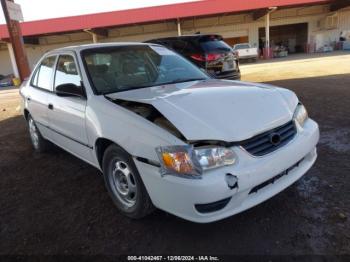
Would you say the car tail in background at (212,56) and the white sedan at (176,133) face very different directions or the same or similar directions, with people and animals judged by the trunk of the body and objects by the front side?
very different directions

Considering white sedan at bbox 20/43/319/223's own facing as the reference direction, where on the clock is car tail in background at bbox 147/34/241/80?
The car tail in background is roughly at 8 o'clock from the white sedan.

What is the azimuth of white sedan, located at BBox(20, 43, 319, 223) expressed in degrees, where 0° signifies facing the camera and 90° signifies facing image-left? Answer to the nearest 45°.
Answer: approximately 315°

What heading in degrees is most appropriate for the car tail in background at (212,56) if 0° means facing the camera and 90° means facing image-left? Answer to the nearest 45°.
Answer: approximately 135°

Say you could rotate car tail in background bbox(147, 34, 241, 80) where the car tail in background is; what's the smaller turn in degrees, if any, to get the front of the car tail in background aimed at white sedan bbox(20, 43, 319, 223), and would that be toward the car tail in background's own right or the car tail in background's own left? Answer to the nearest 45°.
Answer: approximately 135° to the car tail in background's own left
